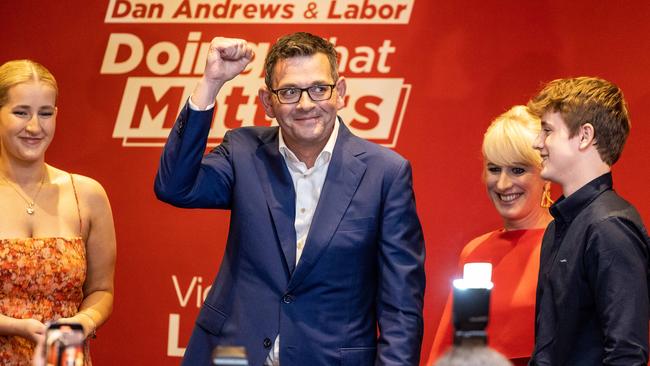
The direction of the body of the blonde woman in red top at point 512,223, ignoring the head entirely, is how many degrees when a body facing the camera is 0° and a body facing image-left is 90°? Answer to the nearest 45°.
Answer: approximately 45°

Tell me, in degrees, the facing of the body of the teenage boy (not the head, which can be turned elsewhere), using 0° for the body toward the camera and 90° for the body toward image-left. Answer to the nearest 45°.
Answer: approximately 90°

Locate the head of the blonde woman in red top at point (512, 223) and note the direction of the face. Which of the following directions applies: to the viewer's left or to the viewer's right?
to the viewer's left

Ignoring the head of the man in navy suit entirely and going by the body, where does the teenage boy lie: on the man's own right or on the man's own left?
on the man's own left

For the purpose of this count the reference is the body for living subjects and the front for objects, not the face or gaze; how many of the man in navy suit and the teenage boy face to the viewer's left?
1

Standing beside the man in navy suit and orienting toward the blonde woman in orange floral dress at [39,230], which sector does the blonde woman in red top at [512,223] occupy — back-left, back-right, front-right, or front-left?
back-right
